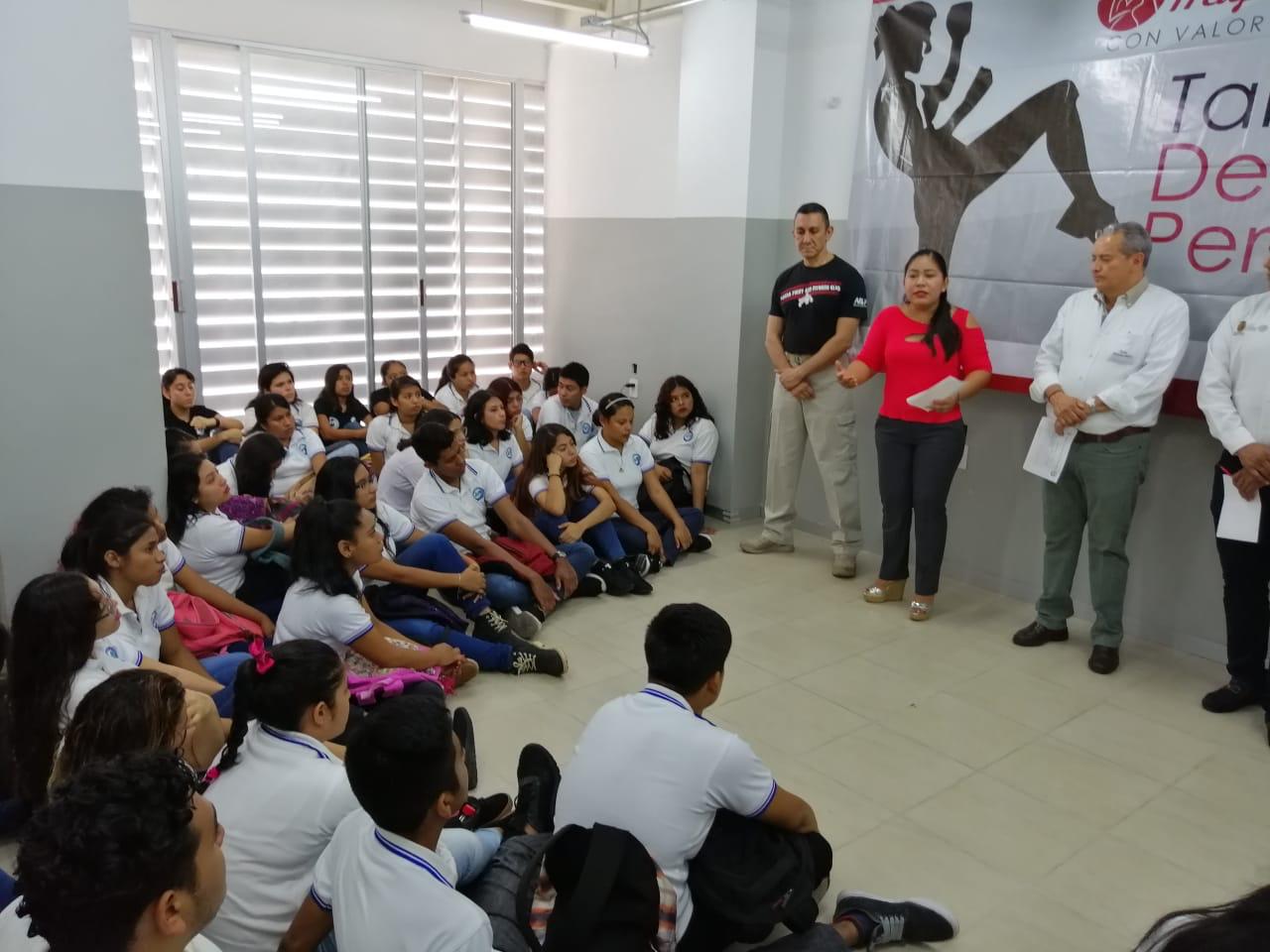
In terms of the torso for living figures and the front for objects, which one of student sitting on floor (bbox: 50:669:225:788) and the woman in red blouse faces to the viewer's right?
the student sitting on floor

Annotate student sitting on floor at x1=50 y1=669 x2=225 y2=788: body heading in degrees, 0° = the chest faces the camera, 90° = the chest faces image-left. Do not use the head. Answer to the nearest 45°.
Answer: approximately 270°

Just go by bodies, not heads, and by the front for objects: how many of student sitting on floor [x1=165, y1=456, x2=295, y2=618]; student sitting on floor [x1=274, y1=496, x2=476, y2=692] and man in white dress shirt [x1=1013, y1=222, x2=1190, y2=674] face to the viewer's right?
2

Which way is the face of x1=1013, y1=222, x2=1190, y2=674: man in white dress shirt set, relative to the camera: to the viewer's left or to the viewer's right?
to the viewer's left

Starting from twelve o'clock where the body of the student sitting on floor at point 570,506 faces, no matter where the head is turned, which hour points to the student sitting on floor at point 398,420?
the student sitting on floor at point 398,420 is roughly at 6 o'clock from the student sitting on floor at point 570,506.

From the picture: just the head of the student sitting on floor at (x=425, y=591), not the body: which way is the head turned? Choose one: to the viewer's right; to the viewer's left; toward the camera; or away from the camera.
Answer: to the viewer's right

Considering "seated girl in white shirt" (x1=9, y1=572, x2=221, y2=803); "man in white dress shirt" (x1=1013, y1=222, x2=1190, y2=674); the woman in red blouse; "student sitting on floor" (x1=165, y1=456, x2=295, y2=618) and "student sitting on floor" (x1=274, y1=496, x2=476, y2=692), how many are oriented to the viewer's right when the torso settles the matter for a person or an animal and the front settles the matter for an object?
3

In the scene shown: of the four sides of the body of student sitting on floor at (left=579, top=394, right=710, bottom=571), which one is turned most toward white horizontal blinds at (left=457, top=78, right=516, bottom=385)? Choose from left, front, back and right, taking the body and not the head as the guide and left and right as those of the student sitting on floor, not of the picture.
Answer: back

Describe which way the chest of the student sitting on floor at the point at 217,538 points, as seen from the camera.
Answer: to the viewer's right

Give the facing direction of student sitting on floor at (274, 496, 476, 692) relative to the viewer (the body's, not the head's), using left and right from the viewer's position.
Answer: facing to the right of the viewer

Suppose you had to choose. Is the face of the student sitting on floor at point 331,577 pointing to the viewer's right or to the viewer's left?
to the viewer's right

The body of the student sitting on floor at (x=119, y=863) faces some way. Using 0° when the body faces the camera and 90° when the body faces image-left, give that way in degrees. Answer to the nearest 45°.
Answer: approximately 225°

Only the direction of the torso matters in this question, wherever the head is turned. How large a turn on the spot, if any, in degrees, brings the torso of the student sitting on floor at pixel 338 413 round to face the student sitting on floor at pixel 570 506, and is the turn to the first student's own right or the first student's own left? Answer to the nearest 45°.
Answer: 0° — they already face them

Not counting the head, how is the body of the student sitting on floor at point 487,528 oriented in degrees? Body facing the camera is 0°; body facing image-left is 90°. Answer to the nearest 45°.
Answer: approximately 315°
